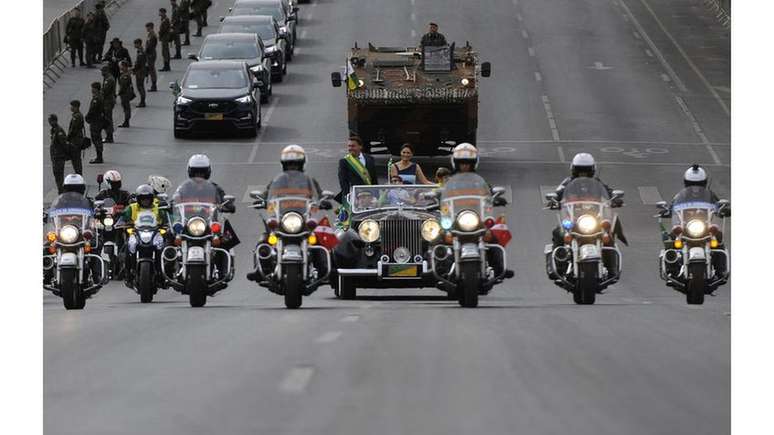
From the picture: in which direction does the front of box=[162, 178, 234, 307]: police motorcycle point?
toward the camera

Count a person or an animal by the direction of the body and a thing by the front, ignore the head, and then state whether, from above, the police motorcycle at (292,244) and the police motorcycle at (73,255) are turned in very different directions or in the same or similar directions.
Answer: same or similar directions

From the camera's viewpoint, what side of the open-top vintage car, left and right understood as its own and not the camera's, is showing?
front

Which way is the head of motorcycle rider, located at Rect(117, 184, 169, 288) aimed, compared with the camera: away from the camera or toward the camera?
toward the camera

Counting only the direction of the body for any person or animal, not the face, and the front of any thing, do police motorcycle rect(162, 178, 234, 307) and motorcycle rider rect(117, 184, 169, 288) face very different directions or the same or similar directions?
same or similar directions

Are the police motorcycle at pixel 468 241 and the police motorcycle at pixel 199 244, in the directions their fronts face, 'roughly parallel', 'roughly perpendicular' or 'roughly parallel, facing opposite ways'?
roughly parallel

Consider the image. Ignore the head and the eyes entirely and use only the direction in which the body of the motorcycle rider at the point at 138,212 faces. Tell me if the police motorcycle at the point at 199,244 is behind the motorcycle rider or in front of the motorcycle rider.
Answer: in front

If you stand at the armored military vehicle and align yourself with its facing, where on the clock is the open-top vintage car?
The open-top vintage car is roughly at 12 o'clock from the armored military vehicle.

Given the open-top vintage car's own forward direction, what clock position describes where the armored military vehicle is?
The armored military vehicle is roughly at 6 o'clock from the open-top vintage car.

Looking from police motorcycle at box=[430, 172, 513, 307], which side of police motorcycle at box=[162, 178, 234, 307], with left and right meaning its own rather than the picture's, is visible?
left

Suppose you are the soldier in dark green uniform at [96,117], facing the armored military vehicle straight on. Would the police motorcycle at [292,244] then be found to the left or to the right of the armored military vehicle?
right

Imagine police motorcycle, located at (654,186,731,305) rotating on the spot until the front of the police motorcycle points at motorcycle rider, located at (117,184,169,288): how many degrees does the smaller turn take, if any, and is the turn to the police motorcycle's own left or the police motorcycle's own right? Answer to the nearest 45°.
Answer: approximately 90° to the police motorcycle's own right

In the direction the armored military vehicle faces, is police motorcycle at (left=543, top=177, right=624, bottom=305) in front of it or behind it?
in front

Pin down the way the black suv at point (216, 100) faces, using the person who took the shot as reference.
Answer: facing the viewer

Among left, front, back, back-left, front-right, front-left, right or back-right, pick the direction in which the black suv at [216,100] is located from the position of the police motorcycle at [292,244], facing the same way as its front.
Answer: back
